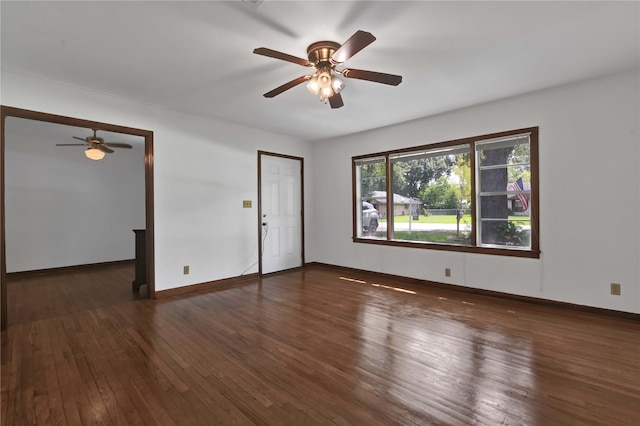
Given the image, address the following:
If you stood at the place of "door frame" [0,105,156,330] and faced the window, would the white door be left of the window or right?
left

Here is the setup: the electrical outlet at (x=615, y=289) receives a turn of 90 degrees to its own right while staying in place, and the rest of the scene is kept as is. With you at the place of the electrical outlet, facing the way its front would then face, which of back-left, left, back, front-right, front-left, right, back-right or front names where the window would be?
front

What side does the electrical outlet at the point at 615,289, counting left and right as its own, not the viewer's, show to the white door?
right

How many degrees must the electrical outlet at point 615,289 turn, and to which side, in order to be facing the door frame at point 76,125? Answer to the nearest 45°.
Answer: approximately 45° to its right

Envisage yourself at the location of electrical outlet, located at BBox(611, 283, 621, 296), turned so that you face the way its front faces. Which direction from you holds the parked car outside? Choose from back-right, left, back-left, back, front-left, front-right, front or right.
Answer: right

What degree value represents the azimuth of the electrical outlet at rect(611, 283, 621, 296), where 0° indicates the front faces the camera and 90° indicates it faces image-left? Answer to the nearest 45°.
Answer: approximately 0°
